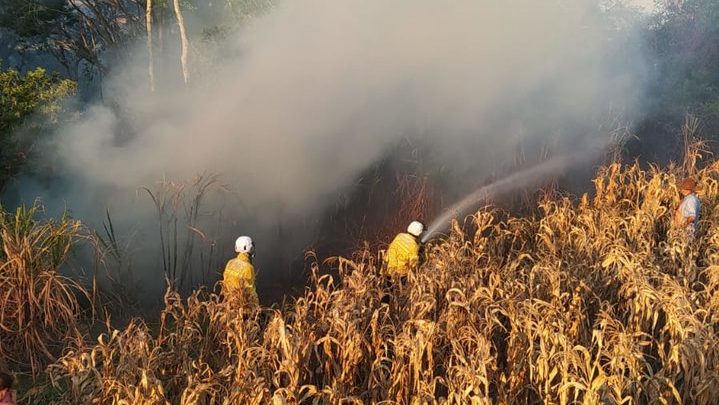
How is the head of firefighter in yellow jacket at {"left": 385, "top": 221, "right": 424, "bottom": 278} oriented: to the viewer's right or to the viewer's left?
to the viewer's right

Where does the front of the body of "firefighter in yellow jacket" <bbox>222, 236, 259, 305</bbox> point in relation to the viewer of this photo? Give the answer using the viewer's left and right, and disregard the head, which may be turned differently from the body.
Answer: facing away from the viewer and to the right of the viewer

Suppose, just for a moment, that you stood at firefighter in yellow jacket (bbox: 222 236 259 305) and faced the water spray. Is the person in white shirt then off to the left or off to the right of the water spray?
right

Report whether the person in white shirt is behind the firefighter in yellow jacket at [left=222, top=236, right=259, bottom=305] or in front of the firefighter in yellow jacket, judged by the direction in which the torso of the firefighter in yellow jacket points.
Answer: in front

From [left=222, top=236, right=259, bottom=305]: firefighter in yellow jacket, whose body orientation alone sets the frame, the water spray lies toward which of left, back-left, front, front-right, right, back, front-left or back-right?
front

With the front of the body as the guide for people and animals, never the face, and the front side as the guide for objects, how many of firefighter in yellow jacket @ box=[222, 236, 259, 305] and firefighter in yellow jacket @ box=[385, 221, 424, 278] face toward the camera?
0

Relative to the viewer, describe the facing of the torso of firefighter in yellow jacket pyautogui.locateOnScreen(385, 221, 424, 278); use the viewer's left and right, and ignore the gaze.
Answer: facing away from the viewer and to the right of the viewer

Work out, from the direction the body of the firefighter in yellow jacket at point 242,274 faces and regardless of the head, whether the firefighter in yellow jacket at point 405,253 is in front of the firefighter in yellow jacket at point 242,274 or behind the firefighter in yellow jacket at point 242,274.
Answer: in front

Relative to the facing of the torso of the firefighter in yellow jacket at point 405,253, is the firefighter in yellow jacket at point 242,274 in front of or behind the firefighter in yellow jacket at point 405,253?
behind
